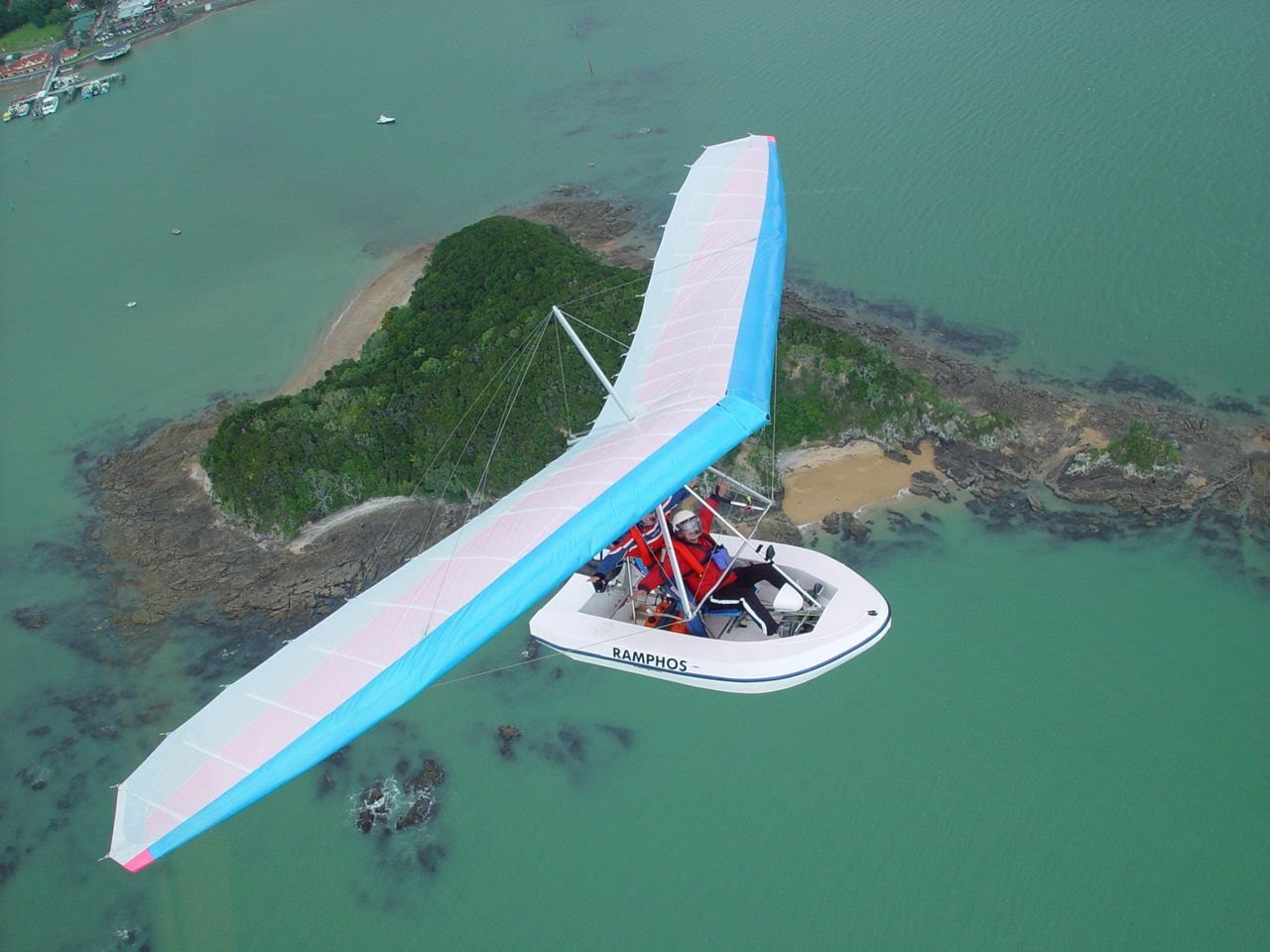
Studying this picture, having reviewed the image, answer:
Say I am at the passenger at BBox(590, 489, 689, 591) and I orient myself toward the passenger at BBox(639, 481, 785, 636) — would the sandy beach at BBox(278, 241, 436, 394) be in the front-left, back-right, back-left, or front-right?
back-left

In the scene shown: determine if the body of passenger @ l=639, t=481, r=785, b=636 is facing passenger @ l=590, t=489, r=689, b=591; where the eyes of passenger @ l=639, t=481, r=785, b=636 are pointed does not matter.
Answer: no

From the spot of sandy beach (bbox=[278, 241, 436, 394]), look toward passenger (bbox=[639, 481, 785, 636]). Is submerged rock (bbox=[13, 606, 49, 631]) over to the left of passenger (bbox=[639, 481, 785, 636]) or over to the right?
right

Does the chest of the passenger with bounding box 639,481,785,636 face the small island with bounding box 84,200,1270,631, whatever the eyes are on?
no

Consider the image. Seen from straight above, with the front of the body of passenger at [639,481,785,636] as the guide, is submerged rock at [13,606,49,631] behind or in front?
behind

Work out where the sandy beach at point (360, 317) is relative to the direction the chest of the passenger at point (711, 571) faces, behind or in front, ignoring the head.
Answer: behind

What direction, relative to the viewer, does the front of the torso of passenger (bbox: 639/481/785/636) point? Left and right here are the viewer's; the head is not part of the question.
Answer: facing the viewer and to the right of the viewer

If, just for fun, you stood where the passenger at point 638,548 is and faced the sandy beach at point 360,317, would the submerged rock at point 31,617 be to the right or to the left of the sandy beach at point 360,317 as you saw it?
left
